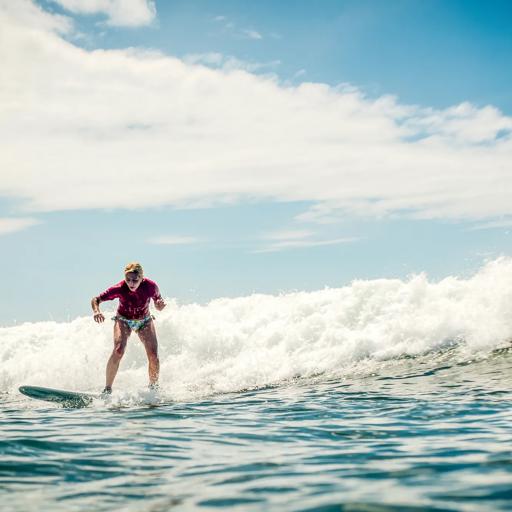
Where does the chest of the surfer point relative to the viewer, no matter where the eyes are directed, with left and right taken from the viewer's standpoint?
facing the viewer

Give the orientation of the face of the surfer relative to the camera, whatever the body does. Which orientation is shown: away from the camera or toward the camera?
toward the camera

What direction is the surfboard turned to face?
to the viewer's left
